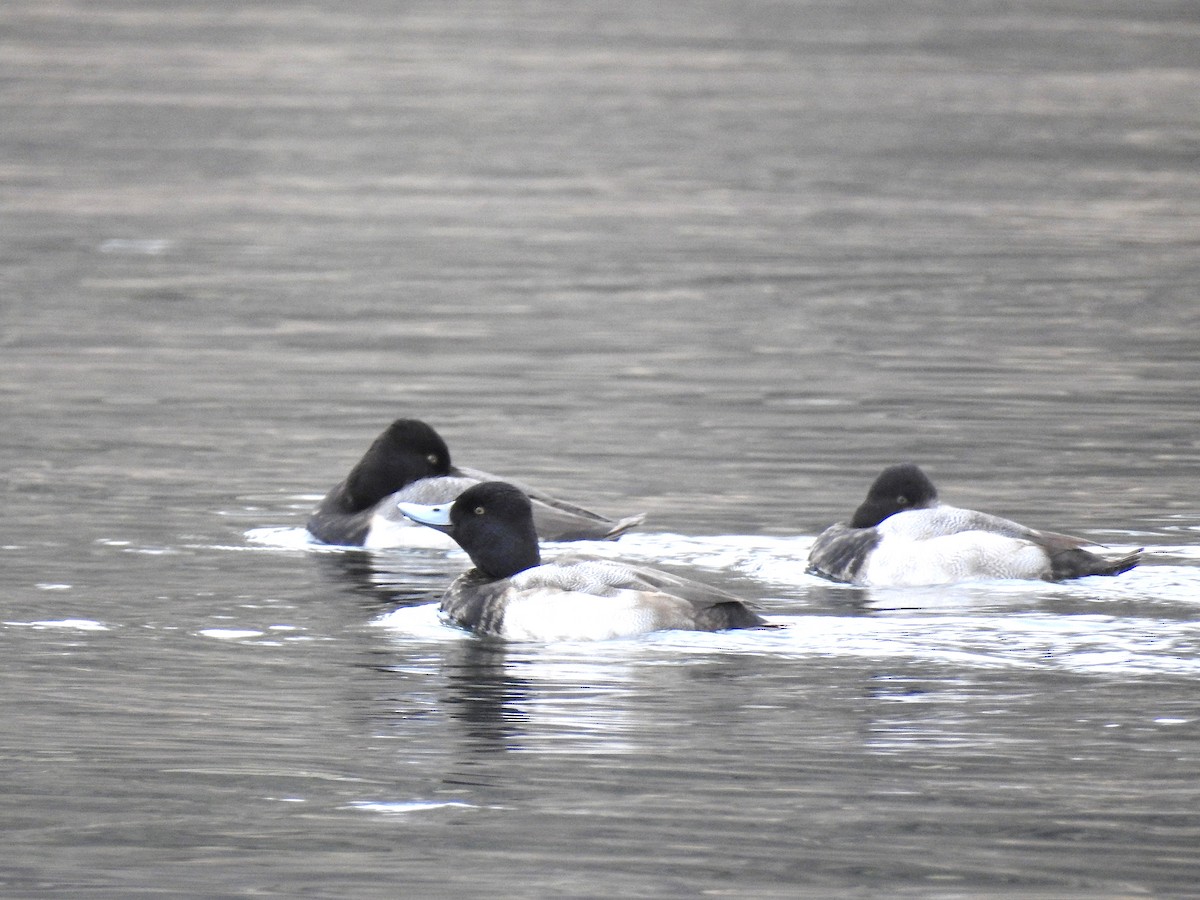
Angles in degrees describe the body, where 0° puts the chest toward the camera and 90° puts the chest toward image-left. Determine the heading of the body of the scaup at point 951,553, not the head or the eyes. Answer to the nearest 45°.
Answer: approximately 90°
